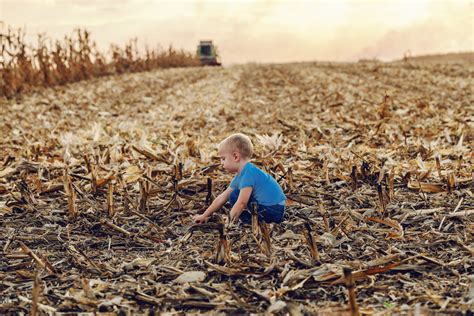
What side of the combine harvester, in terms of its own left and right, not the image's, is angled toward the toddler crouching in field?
front

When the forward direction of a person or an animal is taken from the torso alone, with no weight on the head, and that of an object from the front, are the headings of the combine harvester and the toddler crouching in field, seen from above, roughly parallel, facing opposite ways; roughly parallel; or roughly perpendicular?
roughly perpendicular

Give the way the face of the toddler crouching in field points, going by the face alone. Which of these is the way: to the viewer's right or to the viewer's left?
to the viewer's left

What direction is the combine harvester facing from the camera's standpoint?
toward the camera

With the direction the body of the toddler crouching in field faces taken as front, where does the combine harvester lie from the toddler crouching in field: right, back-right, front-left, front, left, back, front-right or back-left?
right

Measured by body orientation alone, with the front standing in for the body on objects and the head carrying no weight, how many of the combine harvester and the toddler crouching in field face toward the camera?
1

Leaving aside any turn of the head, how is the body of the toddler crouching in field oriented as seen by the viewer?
to the viewer's left
